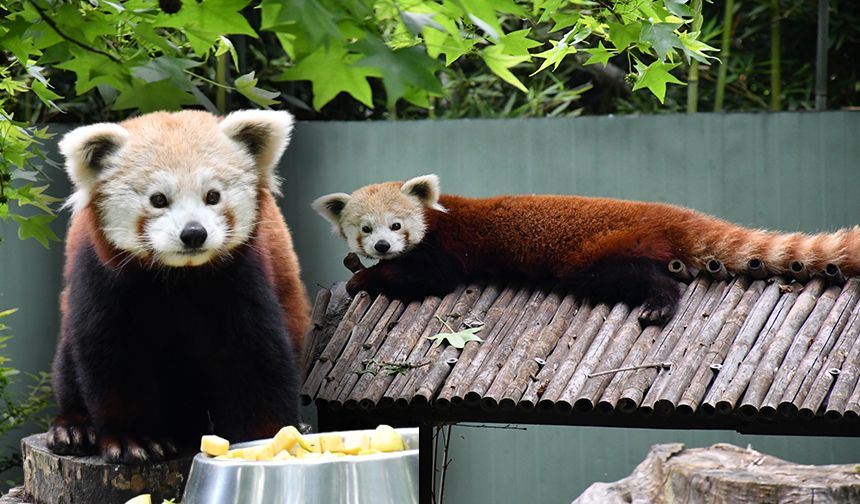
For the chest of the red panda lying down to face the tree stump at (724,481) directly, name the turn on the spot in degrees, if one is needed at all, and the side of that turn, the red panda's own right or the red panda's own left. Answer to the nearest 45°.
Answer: approximately 135° to the red panda's own left

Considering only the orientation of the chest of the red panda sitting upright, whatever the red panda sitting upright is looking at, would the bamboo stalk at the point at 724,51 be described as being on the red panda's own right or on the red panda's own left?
on the red panda's own left

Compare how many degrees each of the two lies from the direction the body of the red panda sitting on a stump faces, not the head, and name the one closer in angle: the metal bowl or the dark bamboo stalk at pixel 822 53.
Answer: the metal bowl

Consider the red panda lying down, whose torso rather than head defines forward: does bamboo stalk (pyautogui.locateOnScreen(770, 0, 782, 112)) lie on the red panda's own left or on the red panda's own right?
on the red panda's own right

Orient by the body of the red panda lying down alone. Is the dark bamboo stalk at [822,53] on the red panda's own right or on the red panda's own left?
on the red panda's own right

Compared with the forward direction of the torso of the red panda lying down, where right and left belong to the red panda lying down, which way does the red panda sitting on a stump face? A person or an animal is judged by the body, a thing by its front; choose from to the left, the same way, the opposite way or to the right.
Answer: to the left

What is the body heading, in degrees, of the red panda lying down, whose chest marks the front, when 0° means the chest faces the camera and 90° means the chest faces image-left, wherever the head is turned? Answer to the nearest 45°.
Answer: approximately 90°

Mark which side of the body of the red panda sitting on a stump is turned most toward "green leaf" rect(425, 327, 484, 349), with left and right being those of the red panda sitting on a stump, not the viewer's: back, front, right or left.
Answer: back

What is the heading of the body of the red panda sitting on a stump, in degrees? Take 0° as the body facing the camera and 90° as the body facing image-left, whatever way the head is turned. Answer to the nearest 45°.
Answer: approximately 0°

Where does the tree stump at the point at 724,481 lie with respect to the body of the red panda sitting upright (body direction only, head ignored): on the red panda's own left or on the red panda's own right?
on the red panda's own left

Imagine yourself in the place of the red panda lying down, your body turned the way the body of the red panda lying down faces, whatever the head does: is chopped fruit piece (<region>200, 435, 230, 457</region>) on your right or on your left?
on your left

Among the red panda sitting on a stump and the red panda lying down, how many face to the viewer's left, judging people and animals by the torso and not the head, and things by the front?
1
